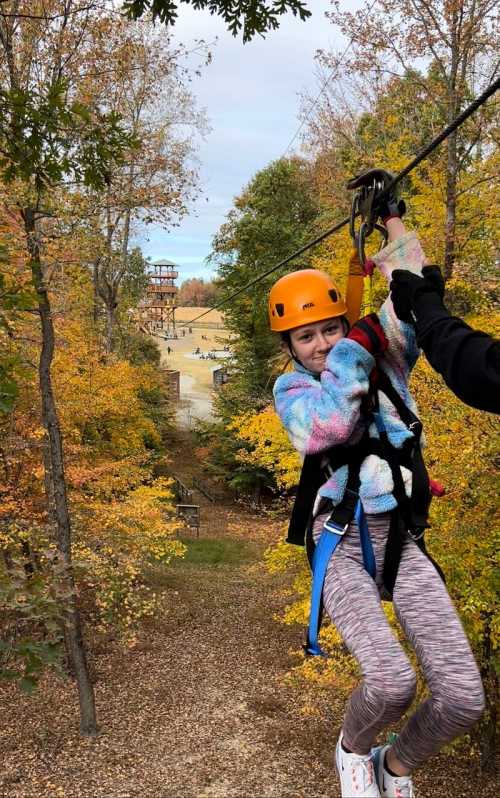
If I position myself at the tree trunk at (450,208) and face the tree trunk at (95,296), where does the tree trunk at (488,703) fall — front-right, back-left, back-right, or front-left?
back-left

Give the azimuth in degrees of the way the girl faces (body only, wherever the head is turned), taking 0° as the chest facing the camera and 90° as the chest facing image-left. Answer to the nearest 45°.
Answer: approximately 315°

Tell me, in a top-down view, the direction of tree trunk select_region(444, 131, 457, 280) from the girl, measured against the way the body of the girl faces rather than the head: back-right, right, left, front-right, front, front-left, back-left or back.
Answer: back-left

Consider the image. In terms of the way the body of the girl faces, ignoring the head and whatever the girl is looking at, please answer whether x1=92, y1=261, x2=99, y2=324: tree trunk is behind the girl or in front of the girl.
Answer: behind

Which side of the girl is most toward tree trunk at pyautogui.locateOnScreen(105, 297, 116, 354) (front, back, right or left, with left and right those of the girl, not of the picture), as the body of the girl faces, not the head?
back
